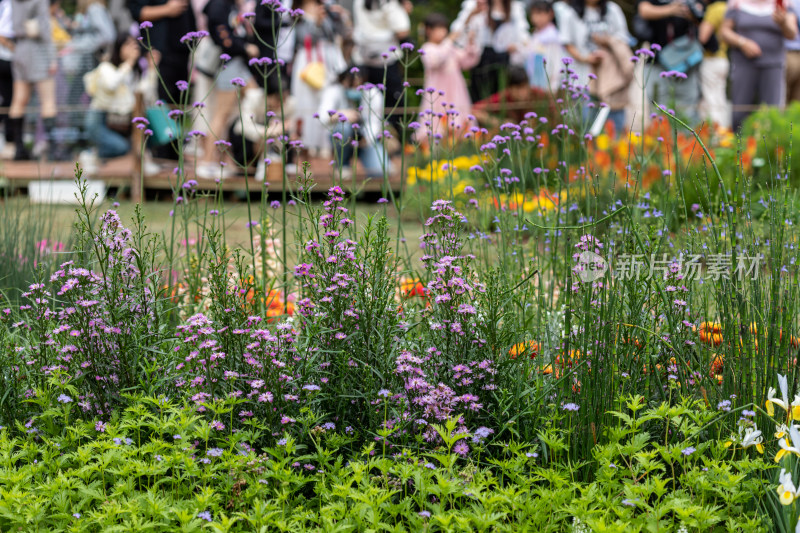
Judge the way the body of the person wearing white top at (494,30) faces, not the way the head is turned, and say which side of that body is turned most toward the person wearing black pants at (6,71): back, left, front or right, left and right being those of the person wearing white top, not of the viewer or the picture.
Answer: right

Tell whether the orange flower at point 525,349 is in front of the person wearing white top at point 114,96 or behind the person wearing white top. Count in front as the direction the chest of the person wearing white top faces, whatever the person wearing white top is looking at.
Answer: in front

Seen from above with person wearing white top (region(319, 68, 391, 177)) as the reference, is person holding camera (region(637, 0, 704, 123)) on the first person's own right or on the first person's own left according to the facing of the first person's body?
on the first person's own left

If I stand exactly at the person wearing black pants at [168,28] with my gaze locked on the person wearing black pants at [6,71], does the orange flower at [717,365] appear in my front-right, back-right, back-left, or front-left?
back-left

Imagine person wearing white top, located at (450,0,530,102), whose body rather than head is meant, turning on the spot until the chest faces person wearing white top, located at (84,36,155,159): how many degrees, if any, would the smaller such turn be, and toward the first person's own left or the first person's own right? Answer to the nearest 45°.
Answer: approximately 90° to the first person's own right

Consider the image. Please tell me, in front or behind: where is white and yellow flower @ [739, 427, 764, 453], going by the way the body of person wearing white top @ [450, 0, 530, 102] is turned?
in front

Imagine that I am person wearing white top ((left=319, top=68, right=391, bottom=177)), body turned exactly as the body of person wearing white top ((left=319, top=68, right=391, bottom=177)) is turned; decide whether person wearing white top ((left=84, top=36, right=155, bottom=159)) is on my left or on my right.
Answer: on my right

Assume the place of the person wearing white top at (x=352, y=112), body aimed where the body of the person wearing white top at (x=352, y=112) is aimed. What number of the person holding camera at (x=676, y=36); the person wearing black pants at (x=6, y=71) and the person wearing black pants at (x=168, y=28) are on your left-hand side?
1
